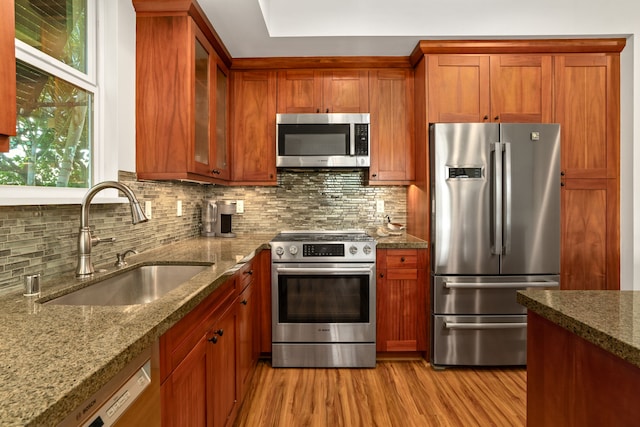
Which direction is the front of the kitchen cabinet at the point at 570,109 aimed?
toward the camera

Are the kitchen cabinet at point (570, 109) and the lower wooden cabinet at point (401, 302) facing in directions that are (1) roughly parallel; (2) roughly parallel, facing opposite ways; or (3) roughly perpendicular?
roughly parallel

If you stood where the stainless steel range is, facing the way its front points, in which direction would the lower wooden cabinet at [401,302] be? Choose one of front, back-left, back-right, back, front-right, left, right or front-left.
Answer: left

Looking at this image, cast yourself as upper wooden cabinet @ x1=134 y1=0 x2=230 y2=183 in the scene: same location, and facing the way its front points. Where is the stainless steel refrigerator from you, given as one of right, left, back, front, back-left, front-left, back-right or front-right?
front

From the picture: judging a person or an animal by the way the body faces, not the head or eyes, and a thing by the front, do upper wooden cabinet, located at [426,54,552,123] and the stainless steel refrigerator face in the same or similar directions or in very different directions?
same or similar directions

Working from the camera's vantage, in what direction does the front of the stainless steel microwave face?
facing the viewer

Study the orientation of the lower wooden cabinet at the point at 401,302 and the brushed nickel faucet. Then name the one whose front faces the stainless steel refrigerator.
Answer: the brushed nickel faucet

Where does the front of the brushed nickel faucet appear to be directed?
to the viewer's right

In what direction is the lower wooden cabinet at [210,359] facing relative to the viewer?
to the viewer's right

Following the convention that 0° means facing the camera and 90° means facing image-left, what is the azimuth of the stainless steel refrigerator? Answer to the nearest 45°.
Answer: approximately 0°

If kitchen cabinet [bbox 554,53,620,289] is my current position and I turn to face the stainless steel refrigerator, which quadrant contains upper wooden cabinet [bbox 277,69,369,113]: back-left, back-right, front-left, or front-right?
front-right

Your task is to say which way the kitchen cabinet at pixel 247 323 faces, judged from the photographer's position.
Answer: facing to the right of the viewer

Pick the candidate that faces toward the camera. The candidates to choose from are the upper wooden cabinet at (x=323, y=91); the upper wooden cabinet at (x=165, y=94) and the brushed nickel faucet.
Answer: the upper wooden cabinet at (x=323, y=91)

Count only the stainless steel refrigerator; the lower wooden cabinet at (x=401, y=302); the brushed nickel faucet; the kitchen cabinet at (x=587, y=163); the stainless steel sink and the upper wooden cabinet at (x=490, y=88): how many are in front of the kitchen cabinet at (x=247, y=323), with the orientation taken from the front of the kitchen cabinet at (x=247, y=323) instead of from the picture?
4

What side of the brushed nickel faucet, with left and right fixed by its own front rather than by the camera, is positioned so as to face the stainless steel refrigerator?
front

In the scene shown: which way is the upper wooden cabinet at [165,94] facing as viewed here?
to the viewer's right

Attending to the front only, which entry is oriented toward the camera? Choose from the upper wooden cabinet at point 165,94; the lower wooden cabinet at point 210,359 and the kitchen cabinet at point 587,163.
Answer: the kitchen cabinet

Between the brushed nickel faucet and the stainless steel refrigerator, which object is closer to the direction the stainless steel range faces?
the brushed nickel faucet

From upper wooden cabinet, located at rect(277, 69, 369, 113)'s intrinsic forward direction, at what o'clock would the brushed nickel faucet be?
The brushed nickel faucet is roughly at 1 o'clock from the upper wooden cabinet.
